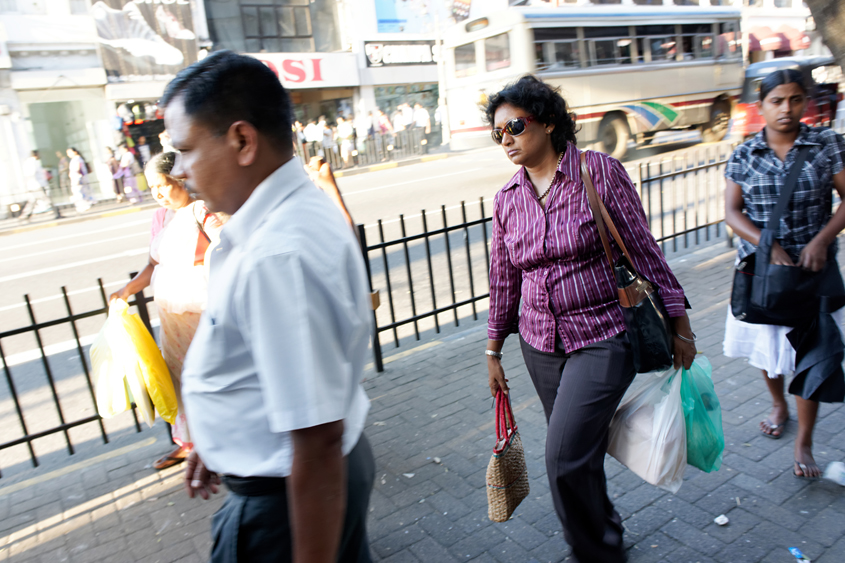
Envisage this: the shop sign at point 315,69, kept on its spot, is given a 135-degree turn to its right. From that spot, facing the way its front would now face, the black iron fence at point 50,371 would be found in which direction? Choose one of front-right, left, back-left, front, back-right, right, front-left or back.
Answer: back-left

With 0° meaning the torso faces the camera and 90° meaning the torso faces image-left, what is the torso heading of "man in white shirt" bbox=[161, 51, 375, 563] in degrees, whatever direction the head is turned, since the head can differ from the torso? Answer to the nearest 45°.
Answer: approximately 90°

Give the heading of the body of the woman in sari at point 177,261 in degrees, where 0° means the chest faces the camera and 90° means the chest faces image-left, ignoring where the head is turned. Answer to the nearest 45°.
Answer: approximately 45°

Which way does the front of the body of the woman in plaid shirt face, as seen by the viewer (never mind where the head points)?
toward the camera

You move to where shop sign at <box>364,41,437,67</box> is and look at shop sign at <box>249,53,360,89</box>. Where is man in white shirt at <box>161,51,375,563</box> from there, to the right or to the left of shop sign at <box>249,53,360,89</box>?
left

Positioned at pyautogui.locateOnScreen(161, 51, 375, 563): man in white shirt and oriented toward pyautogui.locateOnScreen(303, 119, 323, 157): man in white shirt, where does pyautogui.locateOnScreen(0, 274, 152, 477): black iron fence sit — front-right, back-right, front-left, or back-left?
front-left

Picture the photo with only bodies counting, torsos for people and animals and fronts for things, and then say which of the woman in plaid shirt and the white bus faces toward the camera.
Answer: the woman in plaid shirt

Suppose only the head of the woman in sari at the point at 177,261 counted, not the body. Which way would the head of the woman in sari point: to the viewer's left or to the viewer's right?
to the viewer's left

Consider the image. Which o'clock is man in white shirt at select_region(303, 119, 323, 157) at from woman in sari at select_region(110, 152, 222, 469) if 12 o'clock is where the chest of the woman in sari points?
The man in white shirt is roughly at 5 o'clock from the woman in sari.

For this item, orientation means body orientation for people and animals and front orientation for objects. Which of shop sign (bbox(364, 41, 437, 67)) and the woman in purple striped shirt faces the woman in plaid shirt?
the shop sign

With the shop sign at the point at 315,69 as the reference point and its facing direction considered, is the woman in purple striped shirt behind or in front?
in front

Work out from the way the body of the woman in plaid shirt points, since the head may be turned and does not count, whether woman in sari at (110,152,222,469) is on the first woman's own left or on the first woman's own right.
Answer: on the first woman's own right

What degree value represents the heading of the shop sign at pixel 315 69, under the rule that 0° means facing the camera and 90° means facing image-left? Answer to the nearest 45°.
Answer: approximately 0°

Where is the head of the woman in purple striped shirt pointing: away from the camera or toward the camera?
toward the camera

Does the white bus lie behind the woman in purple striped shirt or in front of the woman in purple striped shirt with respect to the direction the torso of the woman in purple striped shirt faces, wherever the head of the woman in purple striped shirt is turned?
behind
